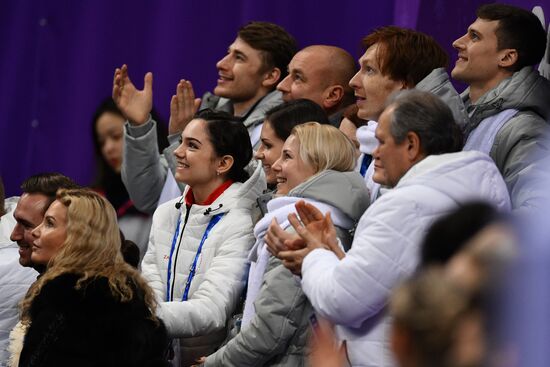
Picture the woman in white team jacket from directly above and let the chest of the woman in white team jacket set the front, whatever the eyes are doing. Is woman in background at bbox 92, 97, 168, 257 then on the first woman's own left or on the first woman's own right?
on the first woman's own right

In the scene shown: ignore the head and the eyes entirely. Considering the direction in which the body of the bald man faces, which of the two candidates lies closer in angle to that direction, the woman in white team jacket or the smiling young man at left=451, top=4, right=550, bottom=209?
the woman in white team jacket

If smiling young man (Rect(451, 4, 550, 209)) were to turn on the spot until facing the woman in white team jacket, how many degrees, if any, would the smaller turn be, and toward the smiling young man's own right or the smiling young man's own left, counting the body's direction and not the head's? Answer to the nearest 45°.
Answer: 0° — they already face them

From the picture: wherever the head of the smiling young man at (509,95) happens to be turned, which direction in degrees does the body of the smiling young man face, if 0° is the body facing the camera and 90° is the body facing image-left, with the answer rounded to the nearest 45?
approximately 90°

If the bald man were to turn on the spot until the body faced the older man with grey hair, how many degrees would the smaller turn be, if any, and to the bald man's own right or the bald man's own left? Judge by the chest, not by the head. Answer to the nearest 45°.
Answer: approximately 90° to the bald man's own left

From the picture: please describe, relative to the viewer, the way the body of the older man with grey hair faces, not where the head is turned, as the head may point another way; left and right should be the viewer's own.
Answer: facing to the left of the viewer

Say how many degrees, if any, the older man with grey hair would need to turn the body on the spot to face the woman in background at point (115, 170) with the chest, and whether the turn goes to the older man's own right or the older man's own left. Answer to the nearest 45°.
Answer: approximately 45° to the older man's own right

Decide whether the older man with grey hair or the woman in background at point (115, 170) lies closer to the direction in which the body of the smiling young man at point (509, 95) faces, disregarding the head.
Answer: the older man with grey hair

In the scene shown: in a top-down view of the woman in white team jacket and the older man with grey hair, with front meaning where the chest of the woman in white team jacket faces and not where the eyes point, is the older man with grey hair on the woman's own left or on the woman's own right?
on the woman's own left
